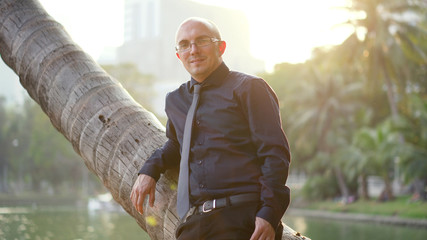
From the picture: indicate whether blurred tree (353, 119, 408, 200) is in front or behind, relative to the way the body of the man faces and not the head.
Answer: behind

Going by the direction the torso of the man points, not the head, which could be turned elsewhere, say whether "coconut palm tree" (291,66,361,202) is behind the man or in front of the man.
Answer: behind

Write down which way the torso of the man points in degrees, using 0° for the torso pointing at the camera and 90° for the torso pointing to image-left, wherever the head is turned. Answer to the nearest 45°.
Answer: approximately 45°
